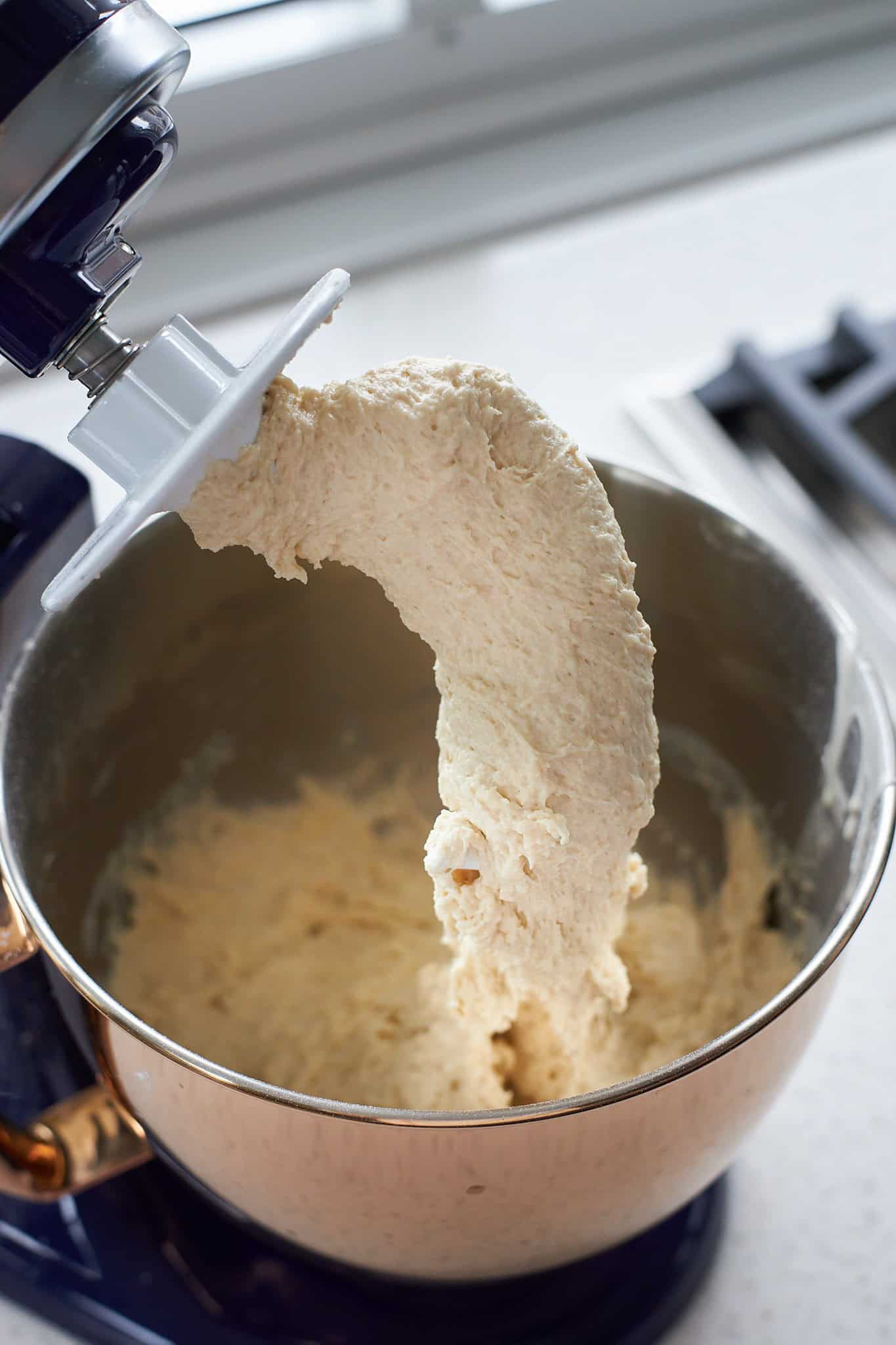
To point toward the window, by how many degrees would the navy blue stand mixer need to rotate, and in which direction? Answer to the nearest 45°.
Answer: approximately 45° to its left

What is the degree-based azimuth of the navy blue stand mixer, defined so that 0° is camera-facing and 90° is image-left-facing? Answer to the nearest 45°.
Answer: approximately 270°
